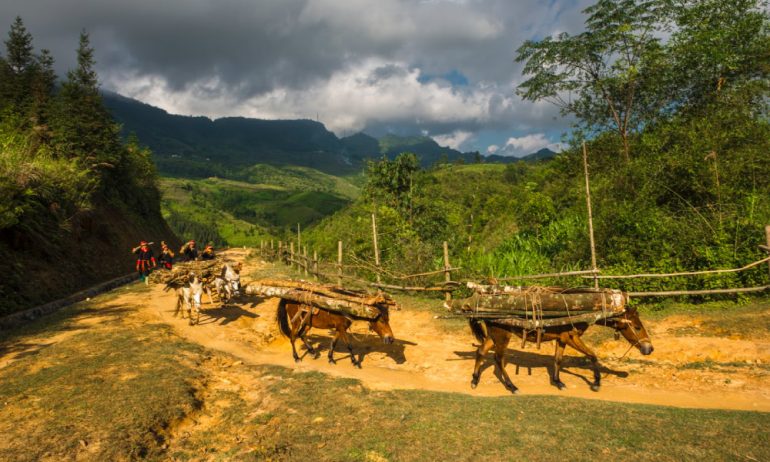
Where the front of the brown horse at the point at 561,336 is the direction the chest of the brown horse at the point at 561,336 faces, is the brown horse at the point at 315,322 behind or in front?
behind

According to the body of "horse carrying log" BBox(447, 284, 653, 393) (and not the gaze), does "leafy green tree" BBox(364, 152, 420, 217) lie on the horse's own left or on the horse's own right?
on the horse's own left

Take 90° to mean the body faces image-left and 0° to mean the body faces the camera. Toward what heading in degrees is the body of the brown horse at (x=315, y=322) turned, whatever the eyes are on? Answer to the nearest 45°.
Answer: approximately 270°

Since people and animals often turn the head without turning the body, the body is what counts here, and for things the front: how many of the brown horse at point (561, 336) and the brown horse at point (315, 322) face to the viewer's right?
2

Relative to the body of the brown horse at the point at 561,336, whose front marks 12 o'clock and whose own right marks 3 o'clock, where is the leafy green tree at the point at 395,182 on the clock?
The leafy green tree is roughly at 8 o'clock from the brown horse.

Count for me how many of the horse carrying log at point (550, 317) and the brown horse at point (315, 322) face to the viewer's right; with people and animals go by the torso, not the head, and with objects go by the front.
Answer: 2

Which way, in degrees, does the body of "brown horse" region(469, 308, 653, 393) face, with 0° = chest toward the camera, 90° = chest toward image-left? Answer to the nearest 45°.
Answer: approximately 270°

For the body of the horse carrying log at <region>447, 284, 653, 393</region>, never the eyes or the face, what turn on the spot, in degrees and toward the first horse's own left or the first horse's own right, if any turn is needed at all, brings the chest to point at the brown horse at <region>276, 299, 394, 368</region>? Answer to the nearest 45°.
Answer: approximately 180°

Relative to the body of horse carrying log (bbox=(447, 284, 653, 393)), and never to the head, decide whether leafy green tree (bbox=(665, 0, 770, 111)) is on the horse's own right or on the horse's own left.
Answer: on the horse's own left
